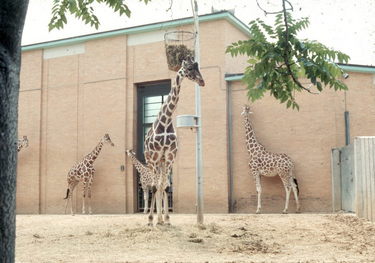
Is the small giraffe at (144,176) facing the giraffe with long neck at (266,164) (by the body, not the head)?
no

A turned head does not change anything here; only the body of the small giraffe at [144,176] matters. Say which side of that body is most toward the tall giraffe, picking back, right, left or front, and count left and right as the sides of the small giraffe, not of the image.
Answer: left

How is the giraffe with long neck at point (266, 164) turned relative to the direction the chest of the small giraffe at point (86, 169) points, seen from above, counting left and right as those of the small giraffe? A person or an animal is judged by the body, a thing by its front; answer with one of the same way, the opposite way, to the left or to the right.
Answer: the opposite way

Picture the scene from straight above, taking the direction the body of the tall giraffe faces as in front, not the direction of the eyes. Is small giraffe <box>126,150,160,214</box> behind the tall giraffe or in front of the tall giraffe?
behind

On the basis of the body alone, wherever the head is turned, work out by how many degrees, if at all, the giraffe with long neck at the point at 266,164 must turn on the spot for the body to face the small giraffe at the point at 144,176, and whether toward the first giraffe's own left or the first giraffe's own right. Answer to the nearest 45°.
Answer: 0° — it already faces it

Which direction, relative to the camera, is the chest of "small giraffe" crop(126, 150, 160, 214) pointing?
to the viewer's left

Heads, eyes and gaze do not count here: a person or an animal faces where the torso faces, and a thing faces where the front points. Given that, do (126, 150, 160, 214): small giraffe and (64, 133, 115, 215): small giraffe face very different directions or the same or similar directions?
very different directions

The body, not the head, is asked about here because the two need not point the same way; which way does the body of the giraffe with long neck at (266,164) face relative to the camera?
to the viewer's left

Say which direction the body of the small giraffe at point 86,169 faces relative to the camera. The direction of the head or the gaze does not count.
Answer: to the viewer's right

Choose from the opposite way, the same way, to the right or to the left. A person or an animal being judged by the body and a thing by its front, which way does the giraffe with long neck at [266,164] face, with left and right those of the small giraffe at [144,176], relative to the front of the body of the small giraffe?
the same way

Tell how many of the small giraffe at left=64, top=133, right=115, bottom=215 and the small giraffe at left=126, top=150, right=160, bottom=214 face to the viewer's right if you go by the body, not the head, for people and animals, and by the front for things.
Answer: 1

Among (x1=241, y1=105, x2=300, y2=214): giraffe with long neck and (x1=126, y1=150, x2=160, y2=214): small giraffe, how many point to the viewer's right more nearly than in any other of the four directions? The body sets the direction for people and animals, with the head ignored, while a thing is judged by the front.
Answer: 0

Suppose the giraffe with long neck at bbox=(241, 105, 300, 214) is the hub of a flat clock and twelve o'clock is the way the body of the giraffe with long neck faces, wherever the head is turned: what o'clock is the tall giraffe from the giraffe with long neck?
The tall giraffe is roughly at 10 o'clock from the giraffe with long neck.

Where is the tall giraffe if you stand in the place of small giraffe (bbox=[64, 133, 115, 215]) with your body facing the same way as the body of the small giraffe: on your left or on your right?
on your right
